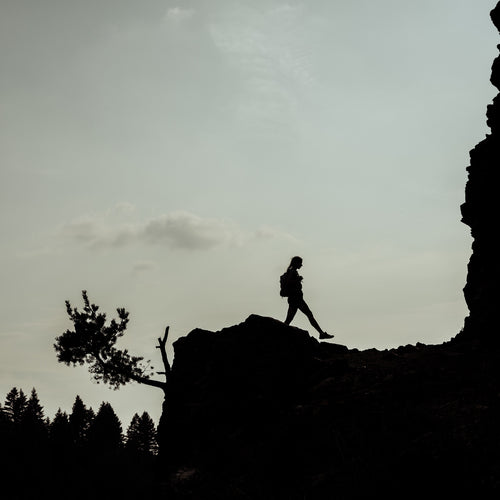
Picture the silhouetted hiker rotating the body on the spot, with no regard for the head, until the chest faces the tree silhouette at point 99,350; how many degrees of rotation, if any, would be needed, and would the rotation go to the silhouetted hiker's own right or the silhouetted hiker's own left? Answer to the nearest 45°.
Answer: approximately 135° to the silhouetted hiker's own left

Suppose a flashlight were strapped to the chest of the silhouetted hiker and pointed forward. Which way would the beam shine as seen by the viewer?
to the viewer's right
